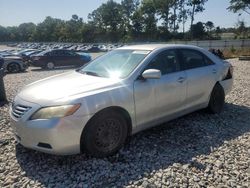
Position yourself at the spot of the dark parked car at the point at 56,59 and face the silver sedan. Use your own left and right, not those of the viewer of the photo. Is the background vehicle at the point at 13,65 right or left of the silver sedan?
right

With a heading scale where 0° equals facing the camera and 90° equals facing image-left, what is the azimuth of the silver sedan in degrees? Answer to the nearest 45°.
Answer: approximately 45°

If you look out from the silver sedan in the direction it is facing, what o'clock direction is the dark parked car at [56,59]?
The dark parked car is roughly at 4 o'clock from the silver sedan.

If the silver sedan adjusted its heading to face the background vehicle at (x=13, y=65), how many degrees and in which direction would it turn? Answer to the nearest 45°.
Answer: approximately 90° to its right
